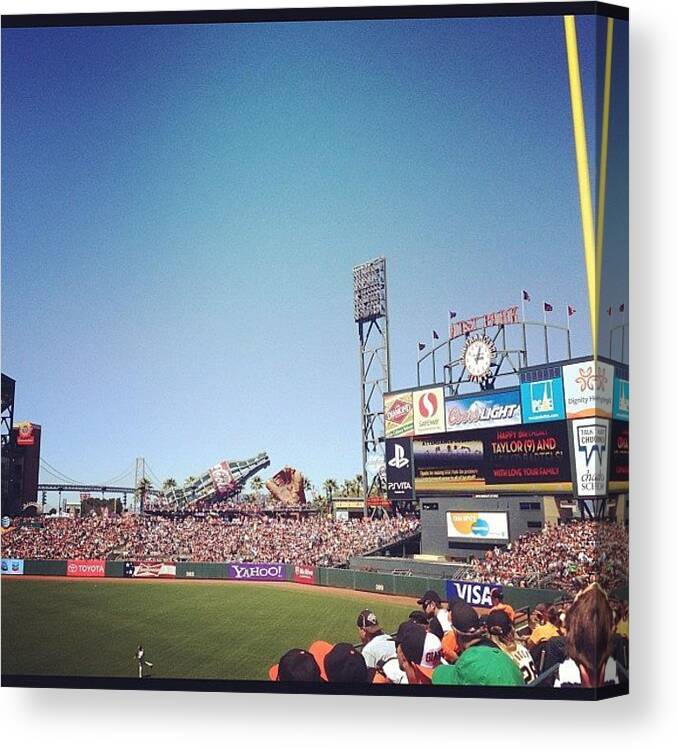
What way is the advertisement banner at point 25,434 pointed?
toward the camera

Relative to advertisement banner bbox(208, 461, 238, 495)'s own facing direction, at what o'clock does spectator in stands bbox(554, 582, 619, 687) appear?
The spectator in stands is roughly at 12 o'clock from the advertisement banner.

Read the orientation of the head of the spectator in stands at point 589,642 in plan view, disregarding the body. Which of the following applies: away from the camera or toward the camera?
away from the camera

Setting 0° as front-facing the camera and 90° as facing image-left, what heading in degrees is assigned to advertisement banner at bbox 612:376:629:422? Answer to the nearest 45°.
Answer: approximately 315°

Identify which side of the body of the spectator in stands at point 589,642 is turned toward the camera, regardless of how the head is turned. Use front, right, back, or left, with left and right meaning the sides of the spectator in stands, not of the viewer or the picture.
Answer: back

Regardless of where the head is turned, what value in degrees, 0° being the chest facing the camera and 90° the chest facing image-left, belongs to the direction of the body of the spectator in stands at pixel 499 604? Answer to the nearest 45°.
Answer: approximately 135°

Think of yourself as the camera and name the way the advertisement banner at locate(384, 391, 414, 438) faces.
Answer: facing the viewer and to the left of the viewer

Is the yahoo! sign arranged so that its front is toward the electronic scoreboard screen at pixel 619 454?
no

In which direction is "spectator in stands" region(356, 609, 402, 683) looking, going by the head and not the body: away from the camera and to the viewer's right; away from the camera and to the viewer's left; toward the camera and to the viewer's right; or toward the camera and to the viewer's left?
away from the camera and to the viewer's left

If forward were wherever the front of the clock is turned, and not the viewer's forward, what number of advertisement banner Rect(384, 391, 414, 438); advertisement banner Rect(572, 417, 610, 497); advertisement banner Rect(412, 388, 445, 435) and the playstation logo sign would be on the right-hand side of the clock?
3

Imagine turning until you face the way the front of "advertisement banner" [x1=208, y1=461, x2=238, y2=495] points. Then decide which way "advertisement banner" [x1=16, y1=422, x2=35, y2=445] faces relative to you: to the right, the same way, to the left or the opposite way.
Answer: the same way

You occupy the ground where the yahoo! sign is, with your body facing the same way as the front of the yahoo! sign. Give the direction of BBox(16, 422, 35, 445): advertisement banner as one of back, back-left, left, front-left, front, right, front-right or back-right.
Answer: right

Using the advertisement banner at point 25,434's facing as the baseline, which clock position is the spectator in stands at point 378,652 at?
The spectator in stands is roughly at 12 o'clock from the advertisement banner.

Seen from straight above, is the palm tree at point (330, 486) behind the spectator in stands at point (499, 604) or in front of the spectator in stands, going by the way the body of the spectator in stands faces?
in front

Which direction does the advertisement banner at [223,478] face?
toward the camera

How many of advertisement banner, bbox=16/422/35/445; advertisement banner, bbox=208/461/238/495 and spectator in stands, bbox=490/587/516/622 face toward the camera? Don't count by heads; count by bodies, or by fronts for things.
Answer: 2
